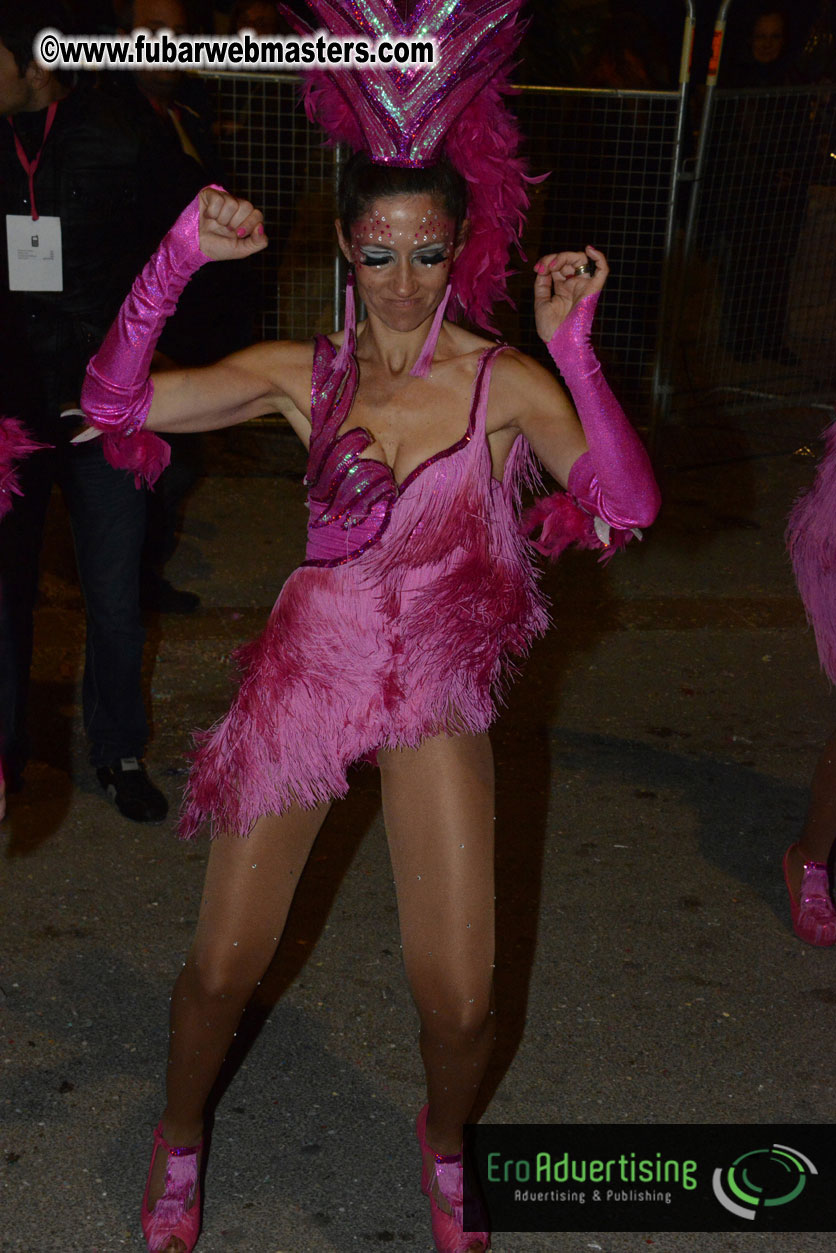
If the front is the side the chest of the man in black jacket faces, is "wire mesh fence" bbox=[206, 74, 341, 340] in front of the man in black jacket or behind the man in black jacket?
behind

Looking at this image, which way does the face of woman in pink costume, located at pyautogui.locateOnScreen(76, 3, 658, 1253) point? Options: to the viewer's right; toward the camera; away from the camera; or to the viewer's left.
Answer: toward the camera

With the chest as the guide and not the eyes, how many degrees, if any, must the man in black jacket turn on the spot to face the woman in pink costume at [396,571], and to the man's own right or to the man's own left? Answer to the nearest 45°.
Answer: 0° — they already face them

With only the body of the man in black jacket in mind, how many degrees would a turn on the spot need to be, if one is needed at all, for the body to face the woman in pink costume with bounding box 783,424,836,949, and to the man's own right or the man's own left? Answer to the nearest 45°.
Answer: approximately 45° to the man's own left

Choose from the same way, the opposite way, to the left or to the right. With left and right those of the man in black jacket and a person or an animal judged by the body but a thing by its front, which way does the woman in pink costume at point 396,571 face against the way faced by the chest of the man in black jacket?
the same way

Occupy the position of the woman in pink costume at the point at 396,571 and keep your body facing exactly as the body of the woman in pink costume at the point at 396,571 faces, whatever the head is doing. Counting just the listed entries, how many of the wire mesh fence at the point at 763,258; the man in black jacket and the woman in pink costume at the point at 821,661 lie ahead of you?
0

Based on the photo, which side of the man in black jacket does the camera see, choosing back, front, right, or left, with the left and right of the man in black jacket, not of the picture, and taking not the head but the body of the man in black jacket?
front

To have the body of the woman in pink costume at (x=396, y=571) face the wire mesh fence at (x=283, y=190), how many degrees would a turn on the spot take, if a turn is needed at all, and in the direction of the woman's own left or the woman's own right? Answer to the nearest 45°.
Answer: approximately 180°

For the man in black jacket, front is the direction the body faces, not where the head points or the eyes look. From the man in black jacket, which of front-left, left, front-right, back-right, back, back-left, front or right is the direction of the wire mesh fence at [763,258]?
back-left

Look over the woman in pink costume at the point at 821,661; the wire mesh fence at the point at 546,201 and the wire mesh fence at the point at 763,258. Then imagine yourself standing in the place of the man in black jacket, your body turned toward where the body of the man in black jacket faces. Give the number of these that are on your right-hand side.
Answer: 0

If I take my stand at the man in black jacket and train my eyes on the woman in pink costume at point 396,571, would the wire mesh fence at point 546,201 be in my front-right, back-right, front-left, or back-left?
back-left

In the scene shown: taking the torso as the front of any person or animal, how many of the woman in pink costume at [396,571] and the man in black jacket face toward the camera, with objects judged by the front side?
2

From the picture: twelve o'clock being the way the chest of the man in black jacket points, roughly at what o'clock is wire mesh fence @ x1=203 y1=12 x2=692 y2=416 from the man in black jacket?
The wire mesh fence is roughly at 7 o'clock from the man in black jacket.

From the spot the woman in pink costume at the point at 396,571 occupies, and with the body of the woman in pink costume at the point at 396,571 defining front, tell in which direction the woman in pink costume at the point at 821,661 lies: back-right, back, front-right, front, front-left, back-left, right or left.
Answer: back-left

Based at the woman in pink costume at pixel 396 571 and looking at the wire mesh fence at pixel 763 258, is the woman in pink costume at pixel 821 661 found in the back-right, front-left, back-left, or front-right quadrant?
front-right

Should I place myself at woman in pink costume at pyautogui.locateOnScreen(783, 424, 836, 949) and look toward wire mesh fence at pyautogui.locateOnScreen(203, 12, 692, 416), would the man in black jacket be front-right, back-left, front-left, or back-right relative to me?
front-left
